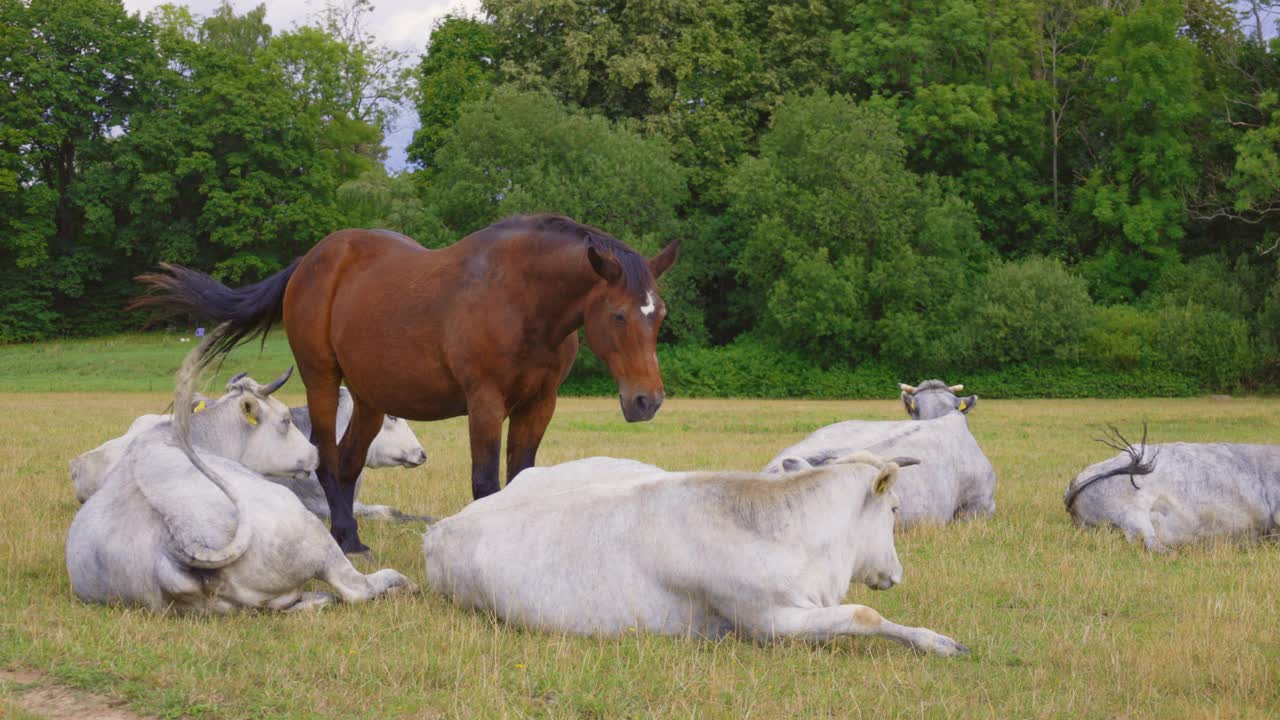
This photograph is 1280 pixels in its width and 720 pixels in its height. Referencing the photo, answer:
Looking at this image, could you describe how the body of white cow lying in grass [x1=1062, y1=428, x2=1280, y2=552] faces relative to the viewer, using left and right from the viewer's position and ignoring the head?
facing to the right of the viewer

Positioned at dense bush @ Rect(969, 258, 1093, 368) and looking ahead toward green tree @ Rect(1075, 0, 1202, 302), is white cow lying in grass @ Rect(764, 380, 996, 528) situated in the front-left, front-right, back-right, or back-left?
back-right

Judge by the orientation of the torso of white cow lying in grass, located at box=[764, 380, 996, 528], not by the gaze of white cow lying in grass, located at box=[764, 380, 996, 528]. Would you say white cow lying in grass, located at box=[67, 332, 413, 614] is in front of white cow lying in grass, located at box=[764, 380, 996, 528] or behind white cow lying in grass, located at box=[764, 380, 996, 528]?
behind

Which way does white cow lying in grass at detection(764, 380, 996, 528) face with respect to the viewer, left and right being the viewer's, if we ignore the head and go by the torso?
facing away from the viewer and to the right of the viewer

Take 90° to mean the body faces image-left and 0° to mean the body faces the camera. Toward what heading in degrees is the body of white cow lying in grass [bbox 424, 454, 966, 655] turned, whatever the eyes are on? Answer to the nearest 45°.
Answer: approximately 270°

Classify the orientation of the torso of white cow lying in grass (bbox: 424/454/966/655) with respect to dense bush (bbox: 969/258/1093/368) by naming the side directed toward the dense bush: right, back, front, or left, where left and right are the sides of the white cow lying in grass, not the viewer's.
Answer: left

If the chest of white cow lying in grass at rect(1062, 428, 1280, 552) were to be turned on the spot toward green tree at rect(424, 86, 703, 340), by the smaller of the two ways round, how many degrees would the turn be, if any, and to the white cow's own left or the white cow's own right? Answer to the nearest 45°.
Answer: approximately 135° to the white cow's own left

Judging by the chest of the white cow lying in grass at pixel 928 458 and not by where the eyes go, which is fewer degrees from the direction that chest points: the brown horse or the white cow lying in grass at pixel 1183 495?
the white cow lying in grass

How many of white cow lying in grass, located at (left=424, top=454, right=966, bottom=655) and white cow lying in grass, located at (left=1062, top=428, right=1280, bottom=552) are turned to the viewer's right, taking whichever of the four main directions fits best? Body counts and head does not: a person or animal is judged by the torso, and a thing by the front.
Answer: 2

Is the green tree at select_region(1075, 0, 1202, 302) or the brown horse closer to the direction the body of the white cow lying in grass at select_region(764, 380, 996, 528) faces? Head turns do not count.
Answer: the green tree

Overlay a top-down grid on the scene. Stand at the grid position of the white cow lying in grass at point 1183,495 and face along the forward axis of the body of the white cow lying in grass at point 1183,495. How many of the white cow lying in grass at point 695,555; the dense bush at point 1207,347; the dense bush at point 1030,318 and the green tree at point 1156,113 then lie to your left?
3

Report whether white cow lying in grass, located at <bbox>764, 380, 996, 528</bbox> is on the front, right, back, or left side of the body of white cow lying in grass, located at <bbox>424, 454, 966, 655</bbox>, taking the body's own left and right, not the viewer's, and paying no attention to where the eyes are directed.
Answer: left

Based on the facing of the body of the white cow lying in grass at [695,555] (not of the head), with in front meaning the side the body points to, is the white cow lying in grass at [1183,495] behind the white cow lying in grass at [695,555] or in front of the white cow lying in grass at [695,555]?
in front
